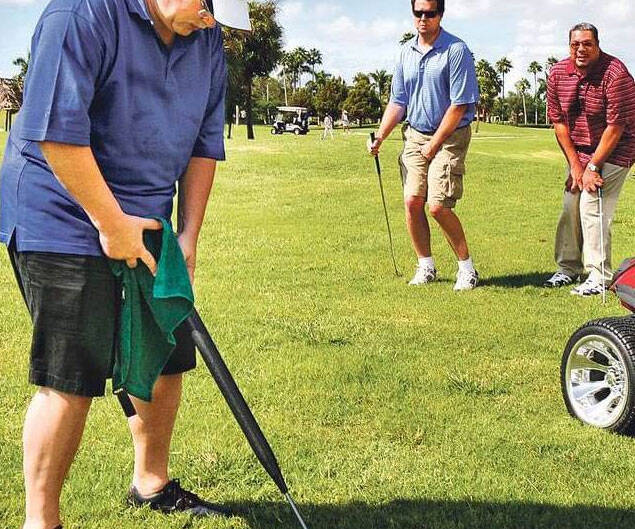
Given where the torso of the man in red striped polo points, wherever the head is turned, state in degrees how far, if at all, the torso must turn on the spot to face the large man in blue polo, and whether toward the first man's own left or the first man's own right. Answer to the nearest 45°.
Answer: approximately 45° to the first man's own left

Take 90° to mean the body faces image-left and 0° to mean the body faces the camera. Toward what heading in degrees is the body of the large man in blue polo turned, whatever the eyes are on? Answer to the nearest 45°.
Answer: approximately 315°

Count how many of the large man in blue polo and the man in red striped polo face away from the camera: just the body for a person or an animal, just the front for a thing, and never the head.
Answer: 0

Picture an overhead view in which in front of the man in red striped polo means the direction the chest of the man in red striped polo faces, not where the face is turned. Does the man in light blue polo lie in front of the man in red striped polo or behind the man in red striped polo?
in front

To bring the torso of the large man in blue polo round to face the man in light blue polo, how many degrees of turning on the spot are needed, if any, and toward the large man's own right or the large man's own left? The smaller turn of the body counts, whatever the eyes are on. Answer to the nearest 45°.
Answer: approximately 90° to the large man's own left

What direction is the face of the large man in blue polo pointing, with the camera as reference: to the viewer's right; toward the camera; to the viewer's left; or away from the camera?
to the viewer's right

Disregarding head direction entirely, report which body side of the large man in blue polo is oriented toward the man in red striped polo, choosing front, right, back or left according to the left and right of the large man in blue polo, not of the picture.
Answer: left

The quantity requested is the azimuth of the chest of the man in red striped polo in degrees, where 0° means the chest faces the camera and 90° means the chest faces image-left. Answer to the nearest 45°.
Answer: approximately 45°
